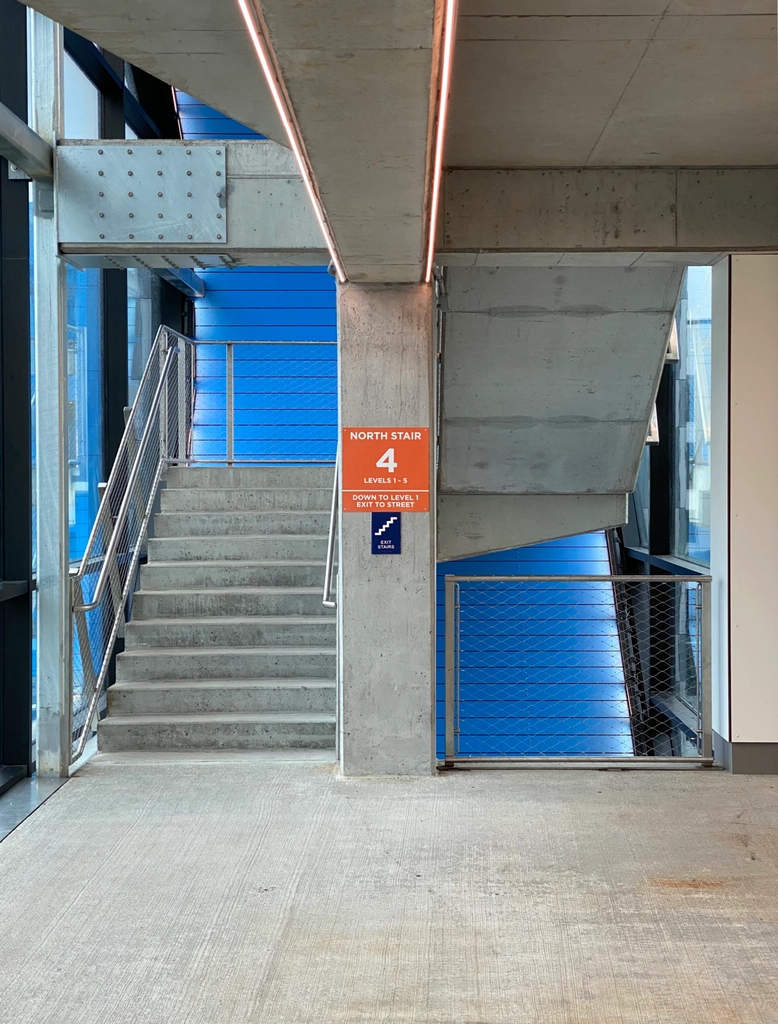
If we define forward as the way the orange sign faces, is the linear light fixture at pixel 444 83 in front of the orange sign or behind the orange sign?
in front

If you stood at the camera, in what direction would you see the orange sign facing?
facing the viewer

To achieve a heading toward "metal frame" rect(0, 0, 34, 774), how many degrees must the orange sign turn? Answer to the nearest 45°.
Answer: approximately 90° to its right

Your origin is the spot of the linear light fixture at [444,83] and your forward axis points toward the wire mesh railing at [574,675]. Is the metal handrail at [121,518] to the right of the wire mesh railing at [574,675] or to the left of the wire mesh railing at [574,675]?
left

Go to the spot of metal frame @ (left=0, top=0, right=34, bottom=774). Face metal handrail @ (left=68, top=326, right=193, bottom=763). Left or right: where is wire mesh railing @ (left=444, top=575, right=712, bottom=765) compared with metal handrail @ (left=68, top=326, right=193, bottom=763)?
right

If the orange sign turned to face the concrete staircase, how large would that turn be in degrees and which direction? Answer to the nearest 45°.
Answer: approximately 135° to its right

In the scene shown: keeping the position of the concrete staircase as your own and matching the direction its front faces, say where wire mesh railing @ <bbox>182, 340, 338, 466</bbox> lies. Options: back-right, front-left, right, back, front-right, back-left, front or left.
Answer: back

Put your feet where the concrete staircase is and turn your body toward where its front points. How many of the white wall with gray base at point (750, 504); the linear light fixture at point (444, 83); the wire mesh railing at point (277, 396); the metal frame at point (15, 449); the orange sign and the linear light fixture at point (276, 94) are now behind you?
1

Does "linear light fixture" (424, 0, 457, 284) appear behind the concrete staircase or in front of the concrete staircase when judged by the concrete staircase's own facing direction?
in front

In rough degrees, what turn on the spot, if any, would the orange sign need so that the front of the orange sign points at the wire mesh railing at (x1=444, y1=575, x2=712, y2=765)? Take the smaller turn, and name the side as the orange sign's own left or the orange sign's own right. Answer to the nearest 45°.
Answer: approximately 135° to the orange sign's own left

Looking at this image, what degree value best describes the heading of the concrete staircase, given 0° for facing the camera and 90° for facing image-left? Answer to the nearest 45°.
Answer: approximately 0°

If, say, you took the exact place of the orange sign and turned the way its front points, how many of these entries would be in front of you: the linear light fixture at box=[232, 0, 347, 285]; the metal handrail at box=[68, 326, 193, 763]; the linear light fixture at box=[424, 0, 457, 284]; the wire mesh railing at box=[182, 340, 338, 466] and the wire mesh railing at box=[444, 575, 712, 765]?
2

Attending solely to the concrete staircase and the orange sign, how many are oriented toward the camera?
2
